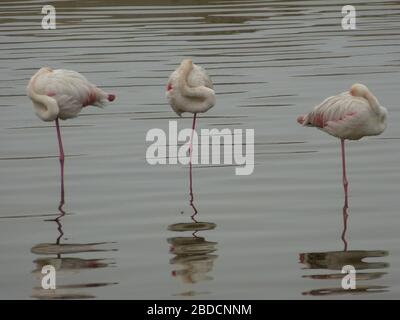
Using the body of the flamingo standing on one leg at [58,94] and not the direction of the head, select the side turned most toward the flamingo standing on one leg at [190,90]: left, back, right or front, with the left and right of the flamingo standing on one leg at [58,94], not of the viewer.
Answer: back

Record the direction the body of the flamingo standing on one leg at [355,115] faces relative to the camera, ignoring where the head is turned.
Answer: to the viewer's right

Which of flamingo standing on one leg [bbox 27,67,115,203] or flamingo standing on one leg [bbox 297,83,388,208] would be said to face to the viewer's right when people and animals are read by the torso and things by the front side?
flamingo standing on one leg [bbox 297,83,388,208]

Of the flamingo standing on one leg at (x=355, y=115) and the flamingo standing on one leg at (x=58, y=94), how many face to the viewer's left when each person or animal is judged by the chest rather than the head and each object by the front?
1

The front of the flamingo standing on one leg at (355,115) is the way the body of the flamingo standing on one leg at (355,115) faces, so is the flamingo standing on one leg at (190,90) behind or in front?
behind

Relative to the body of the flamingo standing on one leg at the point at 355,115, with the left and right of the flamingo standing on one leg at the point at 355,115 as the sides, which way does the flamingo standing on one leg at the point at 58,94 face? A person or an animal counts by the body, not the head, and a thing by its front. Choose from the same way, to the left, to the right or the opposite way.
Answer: the opposite way

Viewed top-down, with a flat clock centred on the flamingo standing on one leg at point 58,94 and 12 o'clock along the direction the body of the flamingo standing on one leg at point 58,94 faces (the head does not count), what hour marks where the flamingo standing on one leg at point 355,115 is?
the flamingo standing on one leg at point 355,115 is roughly at 7 o'clock from the flamingo standing on one leg at point 58,94.

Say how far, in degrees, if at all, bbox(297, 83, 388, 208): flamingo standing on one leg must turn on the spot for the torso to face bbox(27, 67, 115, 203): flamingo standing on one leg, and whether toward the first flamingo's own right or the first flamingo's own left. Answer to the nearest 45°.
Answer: approximately 180°

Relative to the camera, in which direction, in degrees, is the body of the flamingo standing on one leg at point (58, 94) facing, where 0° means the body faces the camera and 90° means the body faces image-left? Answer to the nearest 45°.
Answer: approximately 90°
